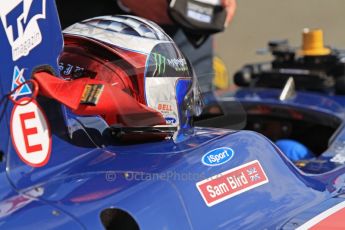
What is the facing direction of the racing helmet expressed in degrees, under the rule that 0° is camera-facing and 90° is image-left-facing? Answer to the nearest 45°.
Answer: approximately 270°
